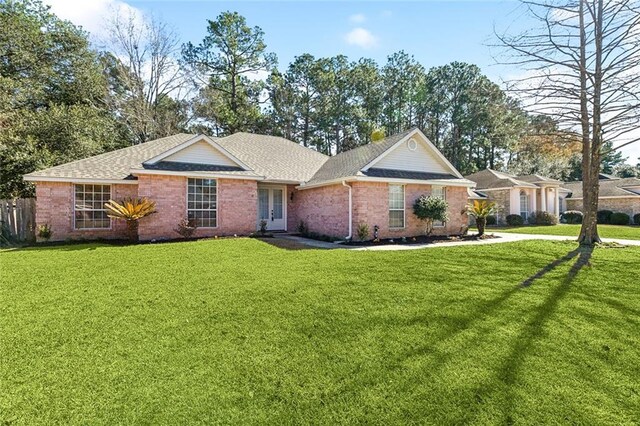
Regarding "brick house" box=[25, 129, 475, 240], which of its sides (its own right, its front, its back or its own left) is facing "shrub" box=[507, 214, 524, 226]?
left

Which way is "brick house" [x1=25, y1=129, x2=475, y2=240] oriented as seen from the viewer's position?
toward the camera

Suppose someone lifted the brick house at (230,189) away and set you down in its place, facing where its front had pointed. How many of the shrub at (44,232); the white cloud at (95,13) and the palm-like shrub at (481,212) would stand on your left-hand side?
1

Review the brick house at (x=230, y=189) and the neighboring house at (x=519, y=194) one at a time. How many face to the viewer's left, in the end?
0

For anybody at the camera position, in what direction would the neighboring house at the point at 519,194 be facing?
facing the viewer and to the right of the viewer

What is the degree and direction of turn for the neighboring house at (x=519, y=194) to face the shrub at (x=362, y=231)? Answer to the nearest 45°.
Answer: approximately 45° to its right

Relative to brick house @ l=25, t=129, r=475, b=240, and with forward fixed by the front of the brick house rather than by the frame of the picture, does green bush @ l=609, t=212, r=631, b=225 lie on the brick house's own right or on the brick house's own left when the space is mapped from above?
on the brick house's own left

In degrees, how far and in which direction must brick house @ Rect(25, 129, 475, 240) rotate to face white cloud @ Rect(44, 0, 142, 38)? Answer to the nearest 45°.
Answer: approximately 135° to its right

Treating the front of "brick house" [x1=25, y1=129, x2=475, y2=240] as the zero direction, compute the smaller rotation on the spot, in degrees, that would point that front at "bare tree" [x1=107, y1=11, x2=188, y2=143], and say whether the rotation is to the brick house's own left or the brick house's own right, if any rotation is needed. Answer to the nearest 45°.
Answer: approximately 135° to the brick house's own right

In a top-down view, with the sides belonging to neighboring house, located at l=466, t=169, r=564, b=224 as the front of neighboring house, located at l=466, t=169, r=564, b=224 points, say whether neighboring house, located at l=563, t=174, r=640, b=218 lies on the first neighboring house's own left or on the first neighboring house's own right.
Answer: on the first neighboring house's own left

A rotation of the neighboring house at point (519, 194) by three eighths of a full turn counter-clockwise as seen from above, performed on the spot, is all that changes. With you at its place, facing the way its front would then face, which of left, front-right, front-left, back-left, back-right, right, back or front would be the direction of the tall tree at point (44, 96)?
back-left

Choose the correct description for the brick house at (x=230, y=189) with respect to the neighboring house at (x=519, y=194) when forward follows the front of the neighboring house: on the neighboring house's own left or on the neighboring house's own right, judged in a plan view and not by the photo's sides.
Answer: on the neighboring house's own right

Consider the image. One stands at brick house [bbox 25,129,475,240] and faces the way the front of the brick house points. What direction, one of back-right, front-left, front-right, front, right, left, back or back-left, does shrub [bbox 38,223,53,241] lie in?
right
